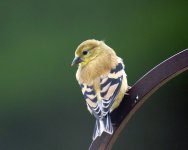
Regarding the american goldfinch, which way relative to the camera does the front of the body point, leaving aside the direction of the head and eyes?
away from the camera
